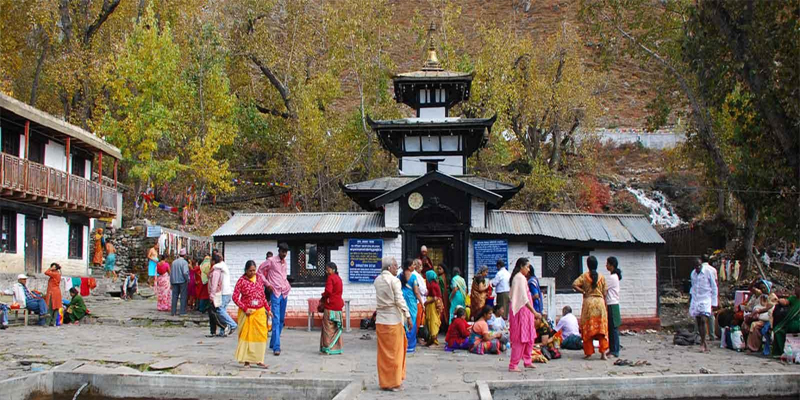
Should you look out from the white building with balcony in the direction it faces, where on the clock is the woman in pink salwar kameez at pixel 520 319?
The woman in pink salwar kameez is roughly at 1 o'clock from the white building with balcony.

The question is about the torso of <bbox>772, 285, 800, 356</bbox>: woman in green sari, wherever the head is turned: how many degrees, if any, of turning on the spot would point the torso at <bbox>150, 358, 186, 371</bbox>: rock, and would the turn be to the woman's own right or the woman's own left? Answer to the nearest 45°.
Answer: approximately 45° to the woman's own left

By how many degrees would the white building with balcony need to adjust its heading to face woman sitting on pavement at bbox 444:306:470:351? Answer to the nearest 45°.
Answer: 0° — it already faces them

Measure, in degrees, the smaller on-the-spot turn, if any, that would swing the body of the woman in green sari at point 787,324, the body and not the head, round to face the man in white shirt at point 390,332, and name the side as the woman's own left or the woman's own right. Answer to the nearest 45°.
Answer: approximately 45° to the woman's own left

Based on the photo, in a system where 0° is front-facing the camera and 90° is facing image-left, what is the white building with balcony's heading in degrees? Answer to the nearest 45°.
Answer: approximately 315°

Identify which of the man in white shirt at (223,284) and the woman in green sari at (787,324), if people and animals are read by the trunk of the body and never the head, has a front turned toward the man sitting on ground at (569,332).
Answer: the woman in green sari

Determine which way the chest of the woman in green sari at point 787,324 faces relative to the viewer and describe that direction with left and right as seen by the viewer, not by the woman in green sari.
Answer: facing to the left of the viewer
